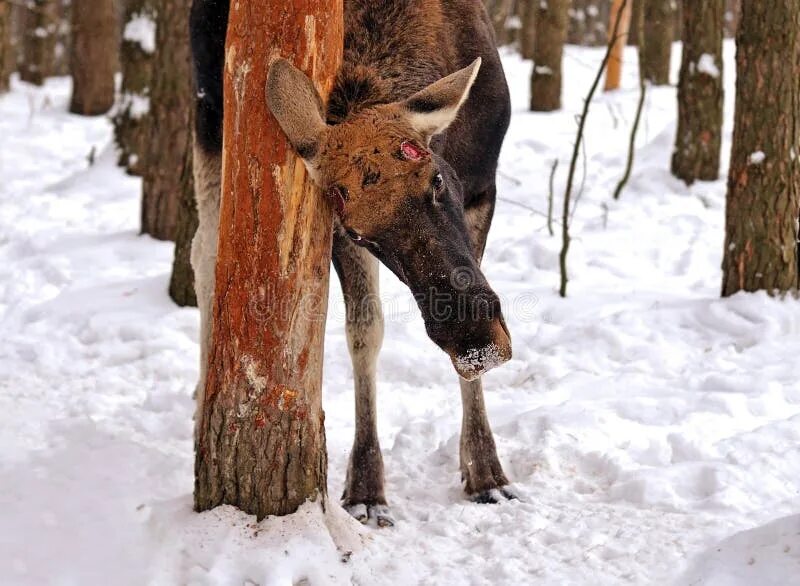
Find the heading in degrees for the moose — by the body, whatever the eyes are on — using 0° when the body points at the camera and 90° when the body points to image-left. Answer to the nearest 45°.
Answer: approximately 315°

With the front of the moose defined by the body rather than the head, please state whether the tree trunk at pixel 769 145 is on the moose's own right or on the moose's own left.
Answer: on the moose's own left

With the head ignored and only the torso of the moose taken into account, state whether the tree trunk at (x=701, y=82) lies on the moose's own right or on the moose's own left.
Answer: on the moose's own left

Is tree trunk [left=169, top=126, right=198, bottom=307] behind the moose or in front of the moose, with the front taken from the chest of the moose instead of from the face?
behind

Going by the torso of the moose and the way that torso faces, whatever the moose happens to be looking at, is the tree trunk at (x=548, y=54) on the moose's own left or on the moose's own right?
on the moose's own left

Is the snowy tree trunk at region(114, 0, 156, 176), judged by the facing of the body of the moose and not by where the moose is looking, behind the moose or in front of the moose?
behind

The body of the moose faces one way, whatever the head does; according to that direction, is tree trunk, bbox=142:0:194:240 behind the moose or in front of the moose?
behind

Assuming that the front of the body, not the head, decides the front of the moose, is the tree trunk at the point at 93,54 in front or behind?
behind

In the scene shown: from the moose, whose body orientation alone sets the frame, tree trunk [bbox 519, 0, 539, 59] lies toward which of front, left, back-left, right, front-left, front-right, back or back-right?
back-left
